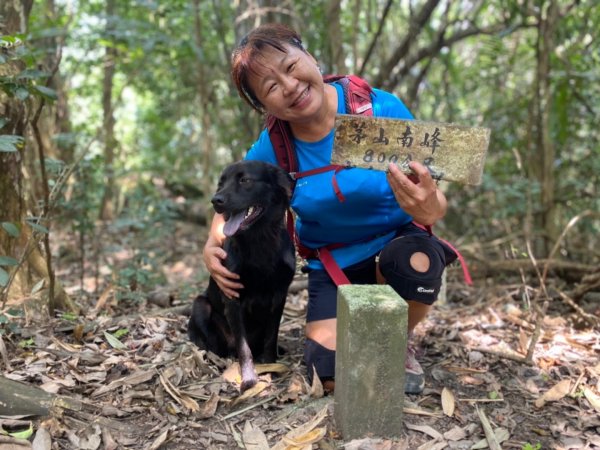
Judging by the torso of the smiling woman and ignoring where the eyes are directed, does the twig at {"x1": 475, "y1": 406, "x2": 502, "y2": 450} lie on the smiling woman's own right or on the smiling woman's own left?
on the smiling woman's own left

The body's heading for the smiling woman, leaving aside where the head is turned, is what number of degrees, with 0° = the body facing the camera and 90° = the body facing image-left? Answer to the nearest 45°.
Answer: approximately 0°

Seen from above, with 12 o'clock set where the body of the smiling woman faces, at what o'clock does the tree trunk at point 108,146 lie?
The tree trunk is roughly at 5 o'clock from the smiling woman.

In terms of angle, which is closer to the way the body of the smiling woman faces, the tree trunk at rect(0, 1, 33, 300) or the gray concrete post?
the gray concrete post

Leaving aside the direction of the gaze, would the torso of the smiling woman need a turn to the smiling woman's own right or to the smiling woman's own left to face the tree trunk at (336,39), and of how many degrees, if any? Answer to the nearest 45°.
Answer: approximately 180°

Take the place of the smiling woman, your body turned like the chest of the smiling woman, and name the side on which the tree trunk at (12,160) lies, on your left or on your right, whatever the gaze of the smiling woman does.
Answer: on your right

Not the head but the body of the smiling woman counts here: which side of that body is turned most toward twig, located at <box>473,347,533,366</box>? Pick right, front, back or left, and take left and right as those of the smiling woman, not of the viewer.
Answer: left

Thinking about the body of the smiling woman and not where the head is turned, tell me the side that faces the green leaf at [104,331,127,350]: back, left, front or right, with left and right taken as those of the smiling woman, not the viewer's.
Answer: right

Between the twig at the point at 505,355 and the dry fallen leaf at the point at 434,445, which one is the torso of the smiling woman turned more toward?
the dry fallen leaf
